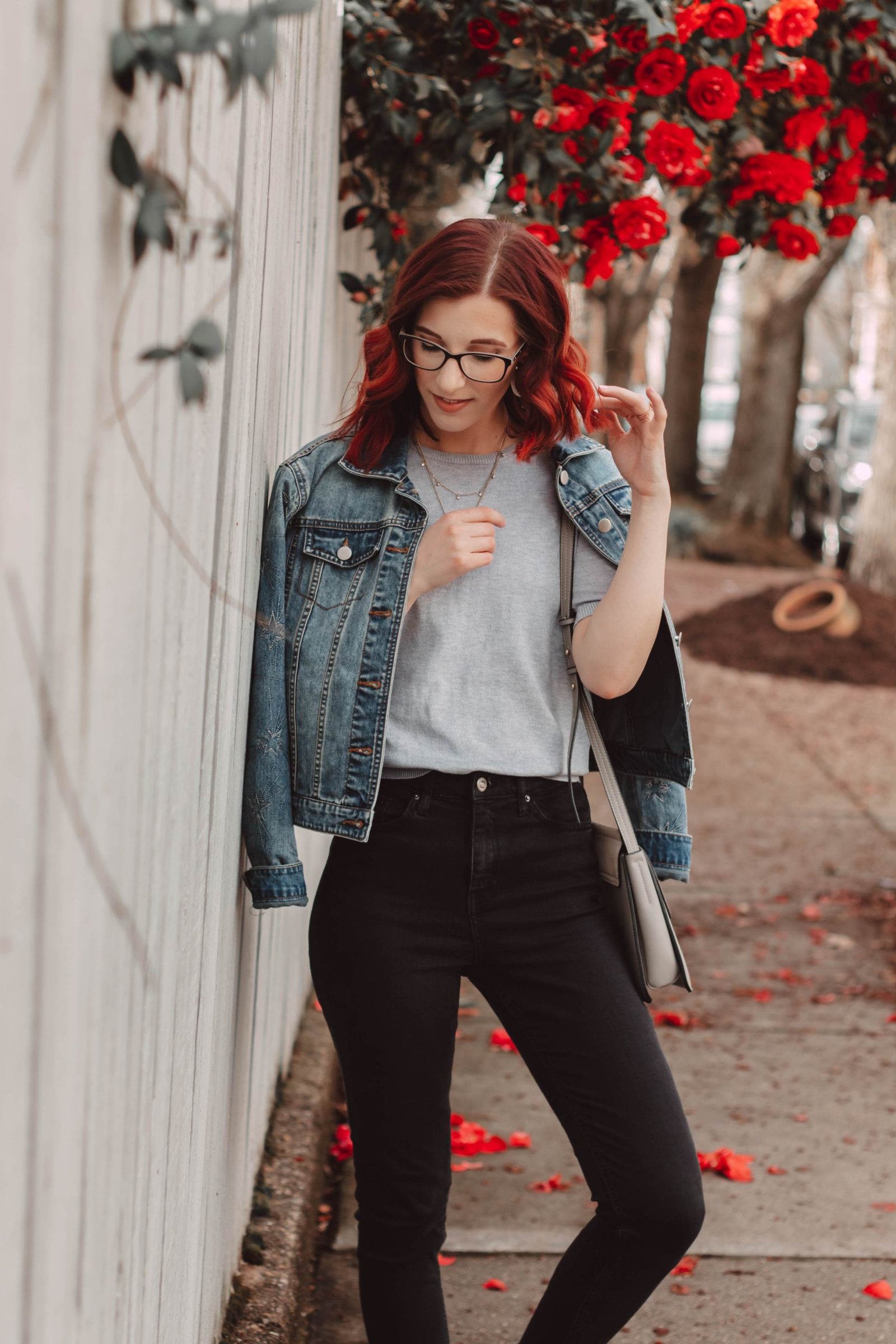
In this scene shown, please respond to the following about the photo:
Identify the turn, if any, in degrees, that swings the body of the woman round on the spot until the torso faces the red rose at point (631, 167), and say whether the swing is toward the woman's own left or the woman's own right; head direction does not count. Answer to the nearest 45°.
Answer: approximately 180°

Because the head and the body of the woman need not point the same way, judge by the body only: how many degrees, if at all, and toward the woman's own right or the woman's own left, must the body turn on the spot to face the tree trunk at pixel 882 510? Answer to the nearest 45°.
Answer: approximately 180°

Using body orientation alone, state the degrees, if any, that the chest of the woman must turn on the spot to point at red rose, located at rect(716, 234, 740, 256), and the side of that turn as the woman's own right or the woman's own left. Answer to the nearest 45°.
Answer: approximately 180°

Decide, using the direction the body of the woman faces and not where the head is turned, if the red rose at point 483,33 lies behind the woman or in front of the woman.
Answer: behind

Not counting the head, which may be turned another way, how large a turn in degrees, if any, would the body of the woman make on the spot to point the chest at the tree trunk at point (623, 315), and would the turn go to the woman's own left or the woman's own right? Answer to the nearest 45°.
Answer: approximately 180°

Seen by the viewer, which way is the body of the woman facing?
toward the camera

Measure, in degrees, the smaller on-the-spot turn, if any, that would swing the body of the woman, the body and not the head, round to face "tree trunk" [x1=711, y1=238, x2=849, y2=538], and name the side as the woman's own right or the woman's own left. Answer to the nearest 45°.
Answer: approximately 180°

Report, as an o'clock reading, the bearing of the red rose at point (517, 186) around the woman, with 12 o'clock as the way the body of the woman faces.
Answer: The red rose is roughly at 6 o'clock from the woman.

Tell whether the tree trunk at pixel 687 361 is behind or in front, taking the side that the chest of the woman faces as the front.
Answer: behind

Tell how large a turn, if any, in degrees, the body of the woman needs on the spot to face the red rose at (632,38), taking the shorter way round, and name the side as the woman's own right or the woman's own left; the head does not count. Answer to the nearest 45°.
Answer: approximately 180°
